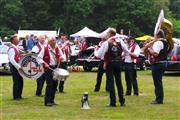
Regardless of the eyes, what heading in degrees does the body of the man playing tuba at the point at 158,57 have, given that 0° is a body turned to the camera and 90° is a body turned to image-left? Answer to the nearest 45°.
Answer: approximately 90°

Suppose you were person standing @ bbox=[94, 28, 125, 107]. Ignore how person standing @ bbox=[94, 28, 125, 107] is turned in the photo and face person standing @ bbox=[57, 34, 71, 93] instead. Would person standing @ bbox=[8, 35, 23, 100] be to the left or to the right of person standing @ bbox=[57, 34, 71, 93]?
left
